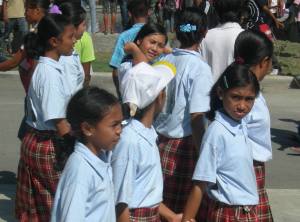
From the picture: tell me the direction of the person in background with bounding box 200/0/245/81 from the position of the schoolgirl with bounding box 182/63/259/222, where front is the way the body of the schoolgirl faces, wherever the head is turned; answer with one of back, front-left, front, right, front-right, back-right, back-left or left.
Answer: back-left

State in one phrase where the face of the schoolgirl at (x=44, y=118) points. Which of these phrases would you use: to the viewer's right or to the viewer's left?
to the viewer's right

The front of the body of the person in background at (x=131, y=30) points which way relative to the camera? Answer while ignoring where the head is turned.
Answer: away from the camera

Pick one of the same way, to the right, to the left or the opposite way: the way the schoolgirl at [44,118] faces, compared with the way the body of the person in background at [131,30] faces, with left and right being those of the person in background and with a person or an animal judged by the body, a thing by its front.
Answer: to the right

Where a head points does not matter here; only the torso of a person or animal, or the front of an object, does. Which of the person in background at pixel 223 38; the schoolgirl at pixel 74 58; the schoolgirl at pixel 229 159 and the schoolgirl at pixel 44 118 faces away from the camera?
the person in background
